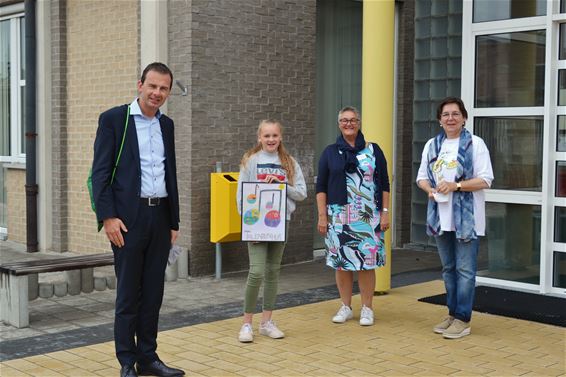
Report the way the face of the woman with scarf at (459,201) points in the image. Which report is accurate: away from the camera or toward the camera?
toward the camera

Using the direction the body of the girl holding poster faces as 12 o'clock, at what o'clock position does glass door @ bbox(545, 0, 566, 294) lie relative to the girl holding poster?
The glass door is roughly at 8 o'clock from the girl holding poster.

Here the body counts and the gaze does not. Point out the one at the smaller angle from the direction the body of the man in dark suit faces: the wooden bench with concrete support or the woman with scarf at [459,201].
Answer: the woman with scarf

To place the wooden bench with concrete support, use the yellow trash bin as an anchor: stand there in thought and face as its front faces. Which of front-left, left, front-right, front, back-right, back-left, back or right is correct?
right

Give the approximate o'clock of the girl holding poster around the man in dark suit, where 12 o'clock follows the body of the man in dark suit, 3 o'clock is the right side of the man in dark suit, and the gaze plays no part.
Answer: The girl holding poster is roughly at 9 o'clock from the man in dark suit.

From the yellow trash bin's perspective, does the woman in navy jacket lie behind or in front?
in front

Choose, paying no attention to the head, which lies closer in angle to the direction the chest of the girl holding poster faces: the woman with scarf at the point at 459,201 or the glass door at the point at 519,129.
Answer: the woman with scarf

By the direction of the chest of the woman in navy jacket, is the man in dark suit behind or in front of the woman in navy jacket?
in front

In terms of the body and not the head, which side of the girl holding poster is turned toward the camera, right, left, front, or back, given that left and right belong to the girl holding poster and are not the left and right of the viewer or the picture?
front

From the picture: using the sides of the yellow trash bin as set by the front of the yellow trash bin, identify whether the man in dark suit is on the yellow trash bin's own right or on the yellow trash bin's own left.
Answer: on the yellow trash bin's own right

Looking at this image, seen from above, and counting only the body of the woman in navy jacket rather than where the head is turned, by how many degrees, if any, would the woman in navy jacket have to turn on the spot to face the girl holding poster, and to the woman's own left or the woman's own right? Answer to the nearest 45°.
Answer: approximately 45° to the woman's own right

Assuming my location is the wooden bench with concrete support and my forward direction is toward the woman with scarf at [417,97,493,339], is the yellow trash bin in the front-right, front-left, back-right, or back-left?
front-left

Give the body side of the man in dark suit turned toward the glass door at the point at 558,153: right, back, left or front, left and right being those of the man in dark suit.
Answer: left

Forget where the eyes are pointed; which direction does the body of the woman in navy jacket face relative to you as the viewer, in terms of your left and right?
facing the viewer

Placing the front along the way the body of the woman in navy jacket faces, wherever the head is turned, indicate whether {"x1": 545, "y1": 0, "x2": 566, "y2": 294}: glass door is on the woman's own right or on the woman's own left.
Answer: on the woman's own left

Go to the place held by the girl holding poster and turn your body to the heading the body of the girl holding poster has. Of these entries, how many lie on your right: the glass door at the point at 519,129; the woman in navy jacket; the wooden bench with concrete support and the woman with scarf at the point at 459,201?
1

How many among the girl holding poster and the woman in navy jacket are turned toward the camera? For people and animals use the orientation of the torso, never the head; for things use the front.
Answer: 2
